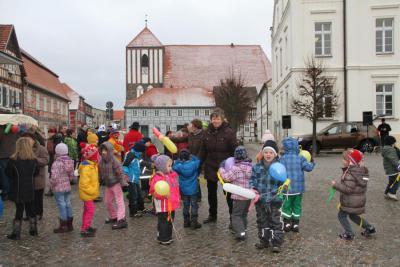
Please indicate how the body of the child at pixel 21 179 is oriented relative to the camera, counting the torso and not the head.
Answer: away from the camera

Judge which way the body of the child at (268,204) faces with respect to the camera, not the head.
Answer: toward the camera

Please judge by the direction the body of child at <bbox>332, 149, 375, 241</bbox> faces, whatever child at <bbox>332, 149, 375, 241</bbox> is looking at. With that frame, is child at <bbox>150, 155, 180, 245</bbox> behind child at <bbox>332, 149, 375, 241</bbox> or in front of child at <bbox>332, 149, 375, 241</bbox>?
in front

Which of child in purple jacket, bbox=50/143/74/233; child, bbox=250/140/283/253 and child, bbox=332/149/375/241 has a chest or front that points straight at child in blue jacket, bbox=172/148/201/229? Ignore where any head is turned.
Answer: child, bbox=332/149/375/241

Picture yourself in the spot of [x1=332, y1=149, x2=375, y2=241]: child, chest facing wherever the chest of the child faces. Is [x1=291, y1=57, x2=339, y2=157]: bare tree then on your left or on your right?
on your right

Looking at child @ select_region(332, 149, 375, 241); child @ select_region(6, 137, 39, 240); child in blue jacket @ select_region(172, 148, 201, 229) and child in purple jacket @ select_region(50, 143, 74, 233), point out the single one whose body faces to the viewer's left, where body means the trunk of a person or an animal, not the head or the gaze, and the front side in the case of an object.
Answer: child @ select_region(332, 149, 375, 241)

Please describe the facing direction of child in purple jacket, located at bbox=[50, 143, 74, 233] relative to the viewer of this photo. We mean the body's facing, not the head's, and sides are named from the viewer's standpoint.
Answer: facing away from the viewer

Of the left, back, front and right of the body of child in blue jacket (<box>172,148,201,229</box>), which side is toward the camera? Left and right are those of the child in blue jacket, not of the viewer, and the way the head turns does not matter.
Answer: back

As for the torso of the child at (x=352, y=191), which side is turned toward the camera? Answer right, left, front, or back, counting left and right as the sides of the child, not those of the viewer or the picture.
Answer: left

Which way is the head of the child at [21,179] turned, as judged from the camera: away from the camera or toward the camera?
away from the camera
